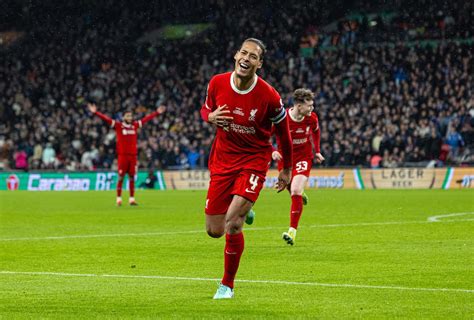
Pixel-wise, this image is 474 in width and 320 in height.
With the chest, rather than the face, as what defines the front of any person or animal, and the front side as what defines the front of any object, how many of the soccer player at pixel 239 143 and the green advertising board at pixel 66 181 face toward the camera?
2

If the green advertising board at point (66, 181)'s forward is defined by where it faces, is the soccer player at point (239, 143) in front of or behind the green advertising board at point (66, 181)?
in front

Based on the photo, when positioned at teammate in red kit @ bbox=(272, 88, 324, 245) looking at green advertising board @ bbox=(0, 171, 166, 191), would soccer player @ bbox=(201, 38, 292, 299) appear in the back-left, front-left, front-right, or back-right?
back-left

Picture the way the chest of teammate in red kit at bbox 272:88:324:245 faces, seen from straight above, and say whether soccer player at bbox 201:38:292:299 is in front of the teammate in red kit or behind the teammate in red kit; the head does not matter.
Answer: in front

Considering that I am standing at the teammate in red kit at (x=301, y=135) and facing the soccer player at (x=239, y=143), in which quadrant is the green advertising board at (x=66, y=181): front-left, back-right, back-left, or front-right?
back-right

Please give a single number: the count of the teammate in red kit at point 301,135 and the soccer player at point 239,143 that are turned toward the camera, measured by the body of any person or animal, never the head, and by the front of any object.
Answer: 2

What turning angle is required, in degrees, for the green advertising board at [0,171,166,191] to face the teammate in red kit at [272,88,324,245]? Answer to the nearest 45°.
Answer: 0° — it already faces them

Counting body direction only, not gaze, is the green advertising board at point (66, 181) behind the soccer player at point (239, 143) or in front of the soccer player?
behind
